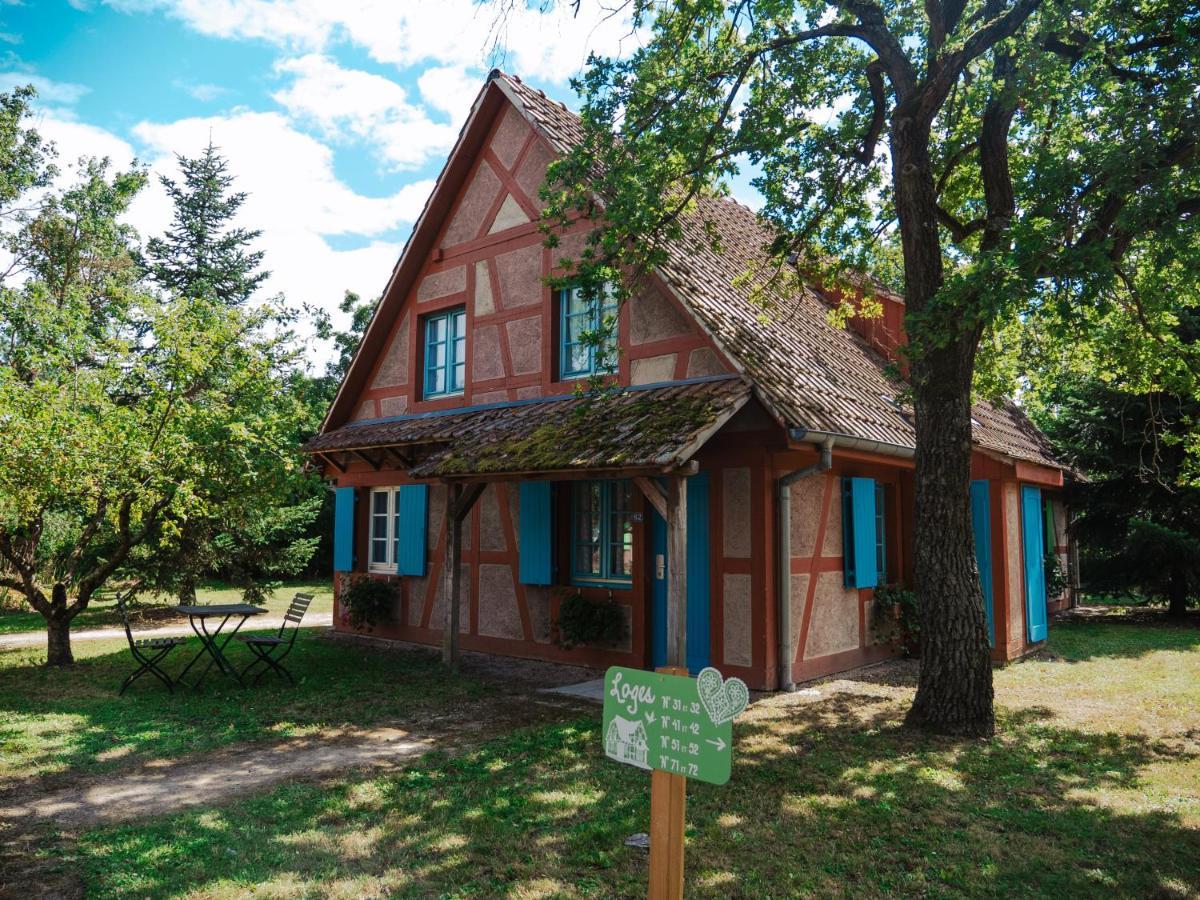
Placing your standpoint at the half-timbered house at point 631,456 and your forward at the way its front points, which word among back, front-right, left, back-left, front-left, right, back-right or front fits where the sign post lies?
front-left

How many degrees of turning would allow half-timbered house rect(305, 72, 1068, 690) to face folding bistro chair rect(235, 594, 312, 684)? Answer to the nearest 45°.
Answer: approximately 45° to its right

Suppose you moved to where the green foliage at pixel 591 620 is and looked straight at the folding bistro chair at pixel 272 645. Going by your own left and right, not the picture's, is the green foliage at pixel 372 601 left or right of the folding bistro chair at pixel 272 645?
right

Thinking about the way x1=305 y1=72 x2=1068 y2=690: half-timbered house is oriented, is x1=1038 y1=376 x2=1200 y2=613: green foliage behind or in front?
behind
